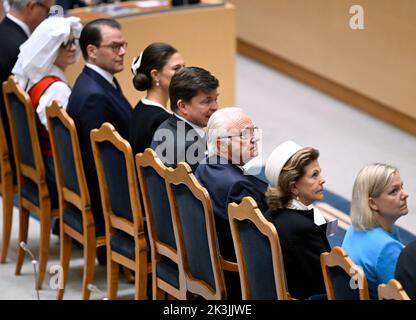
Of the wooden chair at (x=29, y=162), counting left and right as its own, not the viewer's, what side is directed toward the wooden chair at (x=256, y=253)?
right

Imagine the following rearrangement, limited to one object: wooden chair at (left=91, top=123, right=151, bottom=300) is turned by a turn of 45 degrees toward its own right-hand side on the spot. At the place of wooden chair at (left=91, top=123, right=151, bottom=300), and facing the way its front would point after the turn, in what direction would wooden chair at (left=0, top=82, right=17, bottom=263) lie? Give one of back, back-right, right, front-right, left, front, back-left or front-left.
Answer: back-left

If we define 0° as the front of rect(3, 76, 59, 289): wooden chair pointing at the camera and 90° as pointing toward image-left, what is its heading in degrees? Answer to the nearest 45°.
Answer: approximately 225°

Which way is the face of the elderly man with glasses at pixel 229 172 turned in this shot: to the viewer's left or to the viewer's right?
to the viewer's right

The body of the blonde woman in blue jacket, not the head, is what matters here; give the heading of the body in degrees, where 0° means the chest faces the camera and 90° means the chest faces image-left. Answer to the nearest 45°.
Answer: approximately 225°

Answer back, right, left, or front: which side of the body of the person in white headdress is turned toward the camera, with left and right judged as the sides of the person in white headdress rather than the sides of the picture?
right

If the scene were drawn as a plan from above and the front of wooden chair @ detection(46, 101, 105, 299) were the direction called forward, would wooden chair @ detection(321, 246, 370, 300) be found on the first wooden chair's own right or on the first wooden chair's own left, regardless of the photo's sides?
on the first wooden chair's own right

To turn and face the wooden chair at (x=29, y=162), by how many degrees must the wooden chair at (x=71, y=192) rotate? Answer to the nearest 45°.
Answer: approximately 90° to its left

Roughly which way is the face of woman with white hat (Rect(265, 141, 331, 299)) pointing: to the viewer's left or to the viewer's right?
to the viewer's right

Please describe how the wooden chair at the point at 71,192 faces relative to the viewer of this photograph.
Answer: facing away from the viewer and to the right of the viewer

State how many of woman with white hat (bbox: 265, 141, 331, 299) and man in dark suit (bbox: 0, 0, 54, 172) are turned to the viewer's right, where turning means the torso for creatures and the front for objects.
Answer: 2

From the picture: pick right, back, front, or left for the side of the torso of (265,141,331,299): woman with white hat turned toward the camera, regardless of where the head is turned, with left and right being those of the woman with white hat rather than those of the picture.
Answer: right
